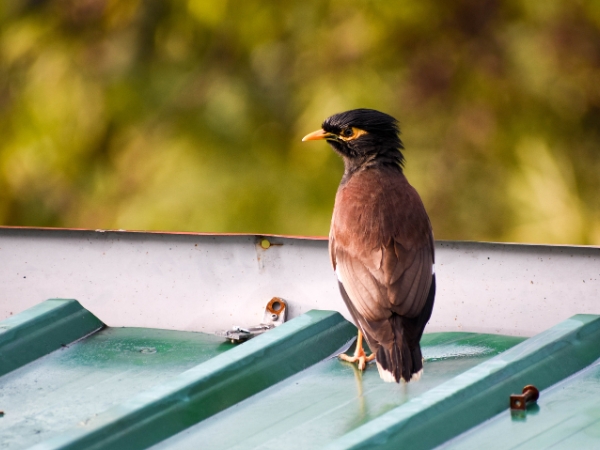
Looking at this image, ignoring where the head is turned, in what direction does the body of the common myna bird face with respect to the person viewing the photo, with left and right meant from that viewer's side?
facing away from the viewer and to the left of the viewer
